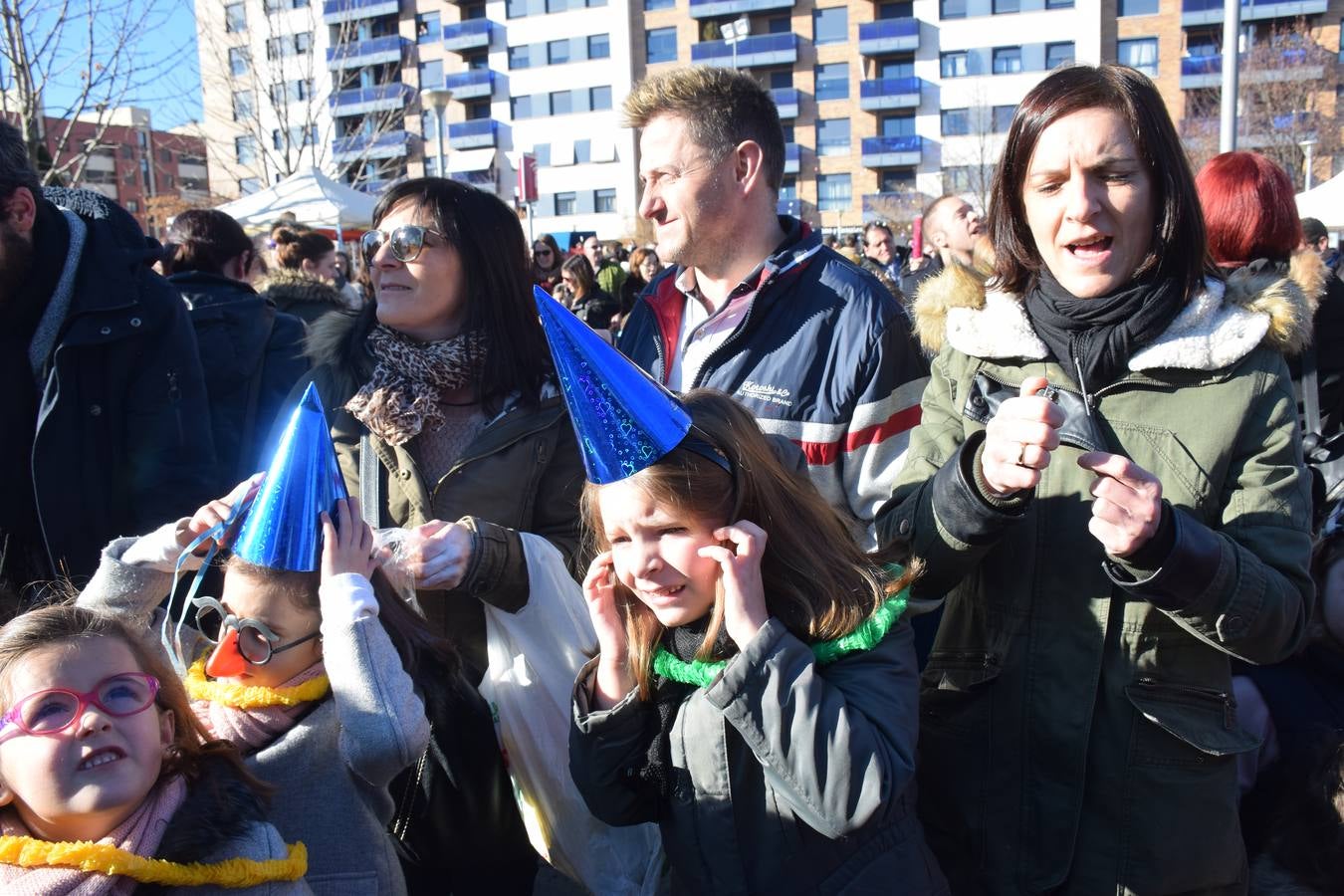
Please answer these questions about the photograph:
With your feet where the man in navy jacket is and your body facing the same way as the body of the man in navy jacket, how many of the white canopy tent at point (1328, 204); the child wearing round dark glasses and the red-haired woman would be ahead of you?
1

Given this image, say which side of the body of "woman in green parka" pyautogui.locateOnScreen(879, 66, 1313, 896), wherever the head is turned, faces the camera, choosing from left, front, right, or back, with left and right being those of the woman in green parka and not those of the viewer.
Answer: front

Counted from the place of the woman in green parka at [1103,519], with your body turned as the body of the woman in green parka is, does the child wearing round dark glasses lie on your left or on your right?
on your right

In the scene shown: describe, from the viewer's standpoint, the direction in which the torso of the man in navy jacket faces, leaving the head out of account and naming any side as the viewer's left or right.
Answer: facing the viewer and to the left of the viewer

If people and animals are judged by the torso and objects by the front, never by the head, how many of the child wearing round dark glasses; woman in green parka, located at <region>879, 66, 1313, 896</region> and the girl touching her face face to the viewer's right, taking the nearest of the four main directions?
0

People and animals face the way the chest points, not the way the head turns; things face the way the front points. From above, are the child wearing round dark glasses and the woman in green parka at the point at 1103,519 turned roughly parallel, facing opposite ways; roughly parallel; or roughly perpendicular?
roughly parallel

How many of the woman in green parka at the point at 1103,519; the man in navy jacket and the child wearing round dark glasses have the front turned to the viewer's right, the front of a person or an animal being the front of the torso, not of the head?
0

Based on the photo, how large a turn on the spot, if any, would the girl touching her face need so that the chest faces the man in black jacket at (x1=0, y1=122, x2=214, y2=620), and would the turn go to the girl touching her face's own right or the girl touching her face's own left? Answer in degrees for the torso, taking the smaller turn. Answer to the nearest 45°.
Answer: approximately 90° to the girl touching her face's own right

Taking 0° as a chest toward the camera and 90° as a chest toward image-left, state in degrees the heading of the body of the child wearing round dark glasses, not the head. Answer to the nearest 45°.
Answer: approximately 45°

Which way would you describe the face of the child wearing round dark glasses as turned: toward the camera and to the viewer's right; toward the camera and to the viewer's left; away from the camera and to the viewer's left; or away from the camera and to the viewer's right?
toward the camera and to the viewer's left

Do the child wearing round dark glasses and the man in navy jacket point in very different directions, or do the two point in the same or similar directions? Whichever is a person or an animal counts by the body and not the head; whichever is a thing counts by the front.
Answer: same or similar directions

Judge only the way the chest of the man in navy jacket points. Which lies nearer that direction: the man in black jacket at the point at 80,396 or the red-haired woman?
the man in black jacket

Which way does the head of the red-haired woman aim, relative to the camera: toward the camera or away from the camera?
away from the camera

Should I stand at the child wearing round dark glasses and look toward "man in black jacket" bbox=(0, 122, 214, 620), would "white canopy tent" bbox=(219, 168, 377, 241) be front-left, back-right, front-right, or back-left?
front-right

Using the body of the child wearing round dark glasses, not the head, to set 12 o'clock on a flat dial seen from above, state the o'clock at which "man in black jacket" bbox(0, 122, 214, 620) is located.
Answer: The man in black jacket is roughly at 4 o'clock from the child wearing round dark glasses.

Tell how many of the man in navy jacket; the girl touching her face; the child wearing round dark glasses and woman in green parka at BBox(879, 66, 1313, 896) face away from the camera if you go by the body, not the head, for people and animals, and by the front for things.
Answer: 0

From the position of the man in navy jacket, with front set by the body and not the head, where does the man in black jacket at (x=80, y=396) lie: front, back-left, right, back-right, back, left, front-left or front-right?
front-right
